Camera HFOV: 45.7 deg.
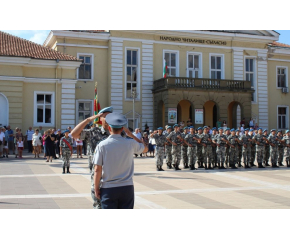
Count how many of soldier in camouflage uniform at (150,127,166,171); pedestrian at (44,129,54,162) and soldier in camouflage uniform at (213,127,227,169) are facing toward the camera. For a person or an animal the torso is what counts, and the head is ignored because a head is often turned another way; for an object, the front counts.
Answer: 3

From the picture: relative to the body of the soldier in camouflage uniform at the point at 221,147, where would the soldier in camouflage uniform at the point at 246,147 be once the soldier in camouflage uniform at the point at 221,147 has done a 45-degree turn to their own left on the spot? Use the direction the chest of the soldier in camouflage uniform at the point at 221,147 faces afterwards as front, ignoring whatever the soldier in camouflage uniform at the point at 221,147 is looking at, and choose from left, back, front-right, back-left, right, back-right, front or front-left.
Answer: left

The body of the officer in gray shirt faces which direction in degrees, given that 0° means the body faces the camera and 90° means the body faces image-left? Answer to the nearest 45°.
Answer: approximately 180°

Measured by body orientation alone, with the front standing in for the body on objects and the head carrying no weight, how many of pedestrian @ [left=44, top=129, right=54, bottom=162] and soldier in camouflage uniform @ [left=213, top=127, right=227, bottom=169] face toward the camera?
2

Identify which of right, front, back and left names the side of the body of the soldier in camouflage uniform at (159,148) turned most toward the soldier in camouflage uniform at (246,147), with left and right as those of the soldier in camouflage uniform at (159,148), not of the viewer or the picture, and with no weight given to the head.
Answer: left

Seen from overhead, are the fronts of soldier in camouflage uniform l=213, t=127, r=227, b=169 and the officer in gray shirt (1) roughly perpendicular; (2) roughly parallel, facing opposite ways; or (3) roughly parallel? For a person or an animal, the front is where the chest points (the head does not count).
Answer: roughly parallel, facing opposite ways

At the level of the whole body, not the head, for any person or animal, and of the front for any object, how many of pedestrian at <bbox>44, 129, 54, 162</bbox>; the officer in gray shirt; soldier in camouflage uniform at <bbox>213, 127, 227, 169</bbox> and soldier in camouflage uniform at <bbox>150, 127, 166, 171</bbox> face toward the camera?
3

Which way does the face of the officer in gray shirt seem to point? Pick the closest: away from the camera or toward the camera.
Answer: away from the camera

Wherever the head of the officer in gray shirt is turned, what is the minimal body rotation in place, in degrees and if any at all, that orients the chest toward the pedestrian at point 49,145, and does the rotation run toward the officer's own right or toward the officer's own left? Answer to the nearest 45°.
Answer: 0° — they already face them

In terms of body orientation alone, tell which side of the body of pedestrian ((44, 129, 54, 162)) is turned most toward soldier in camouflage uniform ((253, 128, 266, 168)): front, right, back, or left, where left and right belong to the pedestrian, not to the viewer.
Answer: left

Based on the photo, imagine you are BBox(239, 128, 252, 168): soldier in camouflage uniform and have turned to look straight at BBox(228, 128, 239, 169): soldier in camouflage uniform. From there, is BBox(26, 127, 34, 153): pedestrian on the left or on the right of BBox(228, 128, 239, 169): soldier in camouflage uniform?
right

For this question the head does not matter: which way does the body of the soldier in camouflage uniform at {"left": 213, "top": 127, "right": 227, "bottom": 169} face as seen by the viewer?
toward the camera

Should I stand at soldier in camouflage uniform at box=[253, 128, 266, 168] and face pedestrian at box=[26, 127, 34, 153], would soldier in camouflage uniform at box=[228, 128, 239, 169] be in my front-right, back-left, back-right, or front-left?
front-left
